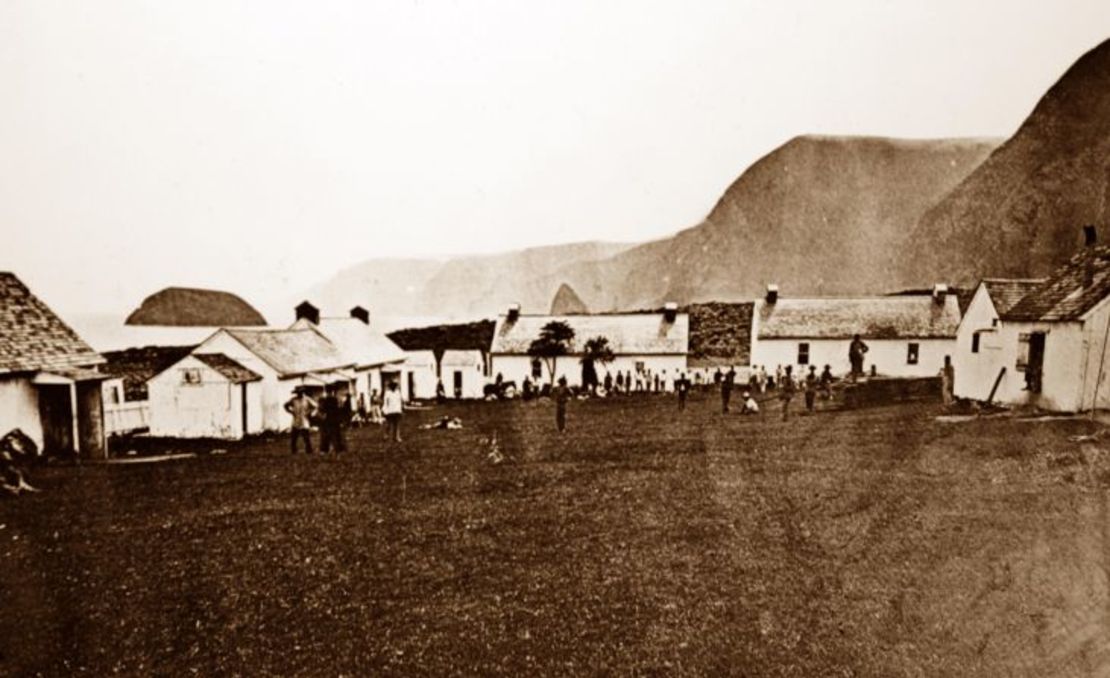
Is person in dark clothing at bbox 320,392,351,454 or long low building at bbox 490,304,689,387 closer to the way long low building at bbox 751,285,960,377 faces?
the person in dark clothing

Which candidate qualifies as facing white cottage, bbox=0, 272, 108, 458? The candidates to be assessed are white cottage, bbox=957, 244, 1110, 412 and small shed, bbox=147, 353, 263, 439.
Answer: white cottage, bbox=957, 244, 1110, 412

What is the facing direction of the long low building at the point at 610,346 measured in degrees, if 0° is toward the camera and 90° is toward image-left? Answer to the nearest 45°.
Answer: approximately 0°

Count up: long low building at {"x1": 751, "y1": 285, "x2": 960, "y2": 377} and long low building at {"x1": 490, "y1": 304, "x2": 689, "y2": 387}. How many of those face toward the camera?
2
